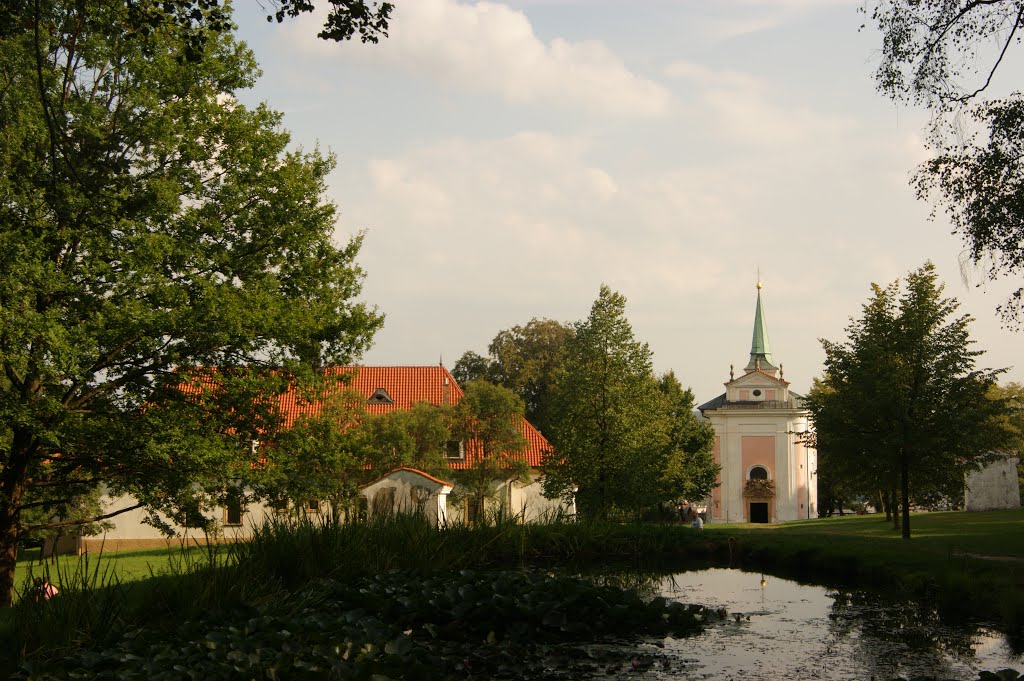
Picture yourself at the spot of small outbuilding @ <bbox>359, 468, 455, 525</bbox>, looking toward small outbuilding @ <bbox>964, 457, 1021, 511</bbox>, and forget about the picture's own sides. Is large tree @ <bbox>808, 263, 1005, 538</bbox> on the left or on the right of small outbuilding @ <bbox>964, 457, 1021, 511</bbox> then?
right

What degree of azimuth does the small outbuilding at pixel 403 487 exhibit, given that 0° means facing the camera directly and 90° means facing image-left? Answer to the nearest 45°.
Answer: approximately 0°

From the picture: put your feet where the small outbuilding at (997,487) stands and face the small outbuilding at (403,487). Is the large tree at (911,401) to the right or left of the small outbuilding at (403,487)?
left

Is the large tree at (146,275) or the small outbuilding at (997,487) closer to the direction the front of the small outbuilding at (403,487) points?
the large tree

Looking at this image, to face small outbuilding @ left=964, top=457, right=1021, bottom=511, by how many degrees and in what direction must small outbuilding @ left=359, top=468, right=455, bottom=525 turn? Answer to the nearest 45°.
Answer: approximately 90° to its left

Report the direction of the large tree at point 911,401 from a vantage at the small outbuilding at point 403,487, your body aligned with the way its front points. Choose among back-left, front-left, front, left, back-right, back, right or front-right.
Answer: front-left

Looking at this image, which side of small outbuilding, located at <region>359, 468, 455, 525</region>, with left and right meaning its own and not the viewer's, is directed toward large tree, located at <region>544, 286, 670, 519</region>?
left

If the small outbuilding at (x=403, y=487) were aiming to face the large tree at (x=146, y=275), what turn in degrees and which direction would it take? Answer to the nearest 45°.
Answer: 0° — it already faces it

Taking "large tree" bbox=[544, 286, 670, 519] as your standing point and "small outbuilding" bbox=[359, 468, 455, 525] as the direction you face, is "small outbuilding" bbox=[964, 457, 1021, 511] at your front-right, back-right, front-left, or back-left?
back-right
